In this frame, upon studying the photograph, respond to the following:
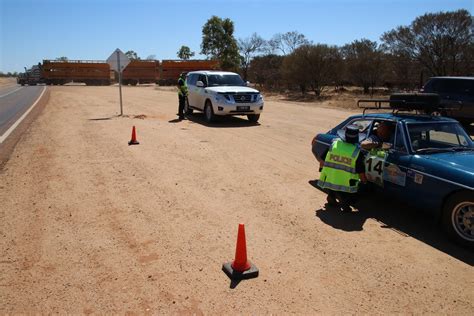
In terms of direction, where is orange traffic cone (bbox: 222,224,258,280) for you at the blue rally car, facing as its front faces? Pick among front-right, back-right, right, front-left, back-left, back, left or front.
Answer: right

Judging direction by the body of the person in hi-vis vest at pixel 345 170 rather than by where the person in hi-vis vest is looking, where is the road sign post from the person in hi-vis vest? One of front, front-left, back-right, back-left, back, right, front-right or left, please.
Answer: left

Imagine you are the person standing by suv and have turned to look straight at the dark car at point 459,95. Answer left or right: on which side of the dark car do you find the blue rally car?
right

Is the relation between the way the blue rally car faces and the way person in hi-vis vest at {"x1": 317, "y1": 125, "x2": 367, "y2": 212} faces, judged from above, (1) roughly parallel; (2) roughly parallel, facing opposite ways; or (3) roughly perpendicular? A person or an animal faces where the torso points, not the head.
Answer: roughly perpendicular

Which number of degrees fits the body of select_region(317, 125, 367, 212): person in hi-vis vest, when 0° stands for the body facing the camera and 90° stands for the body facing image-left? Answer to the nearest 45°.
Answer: approximately 225°

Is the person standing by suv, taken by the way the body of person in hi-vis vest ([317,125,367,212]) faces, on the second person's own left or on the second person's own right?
on the second person's own left

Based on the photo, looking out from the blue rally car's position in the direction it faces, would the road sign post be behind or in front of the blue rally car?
behind

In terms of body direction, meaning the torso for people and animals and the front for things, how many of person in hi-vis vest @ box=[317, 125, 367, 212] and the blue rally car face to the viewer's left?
0

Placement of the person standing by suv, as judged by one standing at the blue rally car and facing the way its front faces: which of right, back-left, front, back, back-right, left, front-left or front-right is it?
back

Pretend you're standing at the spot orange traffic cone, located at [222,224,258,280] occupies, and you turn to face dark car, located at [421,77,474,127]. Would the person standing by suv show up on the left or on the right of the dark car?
left
